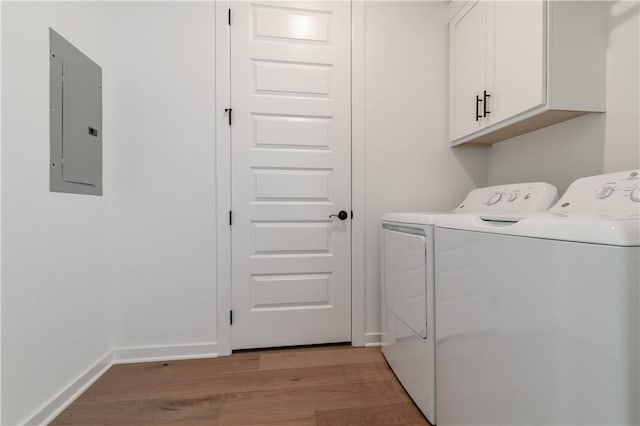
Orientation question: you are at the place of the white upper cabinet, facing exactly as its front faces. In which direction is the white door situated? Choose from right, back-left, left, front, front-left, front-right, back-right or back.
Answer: front-right

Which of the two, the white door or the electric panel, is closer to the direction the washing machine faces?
the electric panel

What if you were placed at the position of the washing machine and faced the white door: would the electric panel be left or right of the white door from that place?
left

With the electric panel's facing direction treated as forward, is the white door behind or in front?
in front

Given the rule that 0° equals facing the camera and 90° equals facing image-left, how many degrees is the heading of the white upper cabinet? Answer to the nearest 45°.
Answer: approximately 45°

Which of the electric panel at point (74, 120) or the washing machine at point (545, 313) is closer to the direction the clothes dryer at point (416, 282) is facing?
the electric panel

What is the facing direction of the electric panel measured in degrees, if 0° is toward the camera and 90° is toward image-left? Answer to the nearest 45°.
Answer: approximately 315°

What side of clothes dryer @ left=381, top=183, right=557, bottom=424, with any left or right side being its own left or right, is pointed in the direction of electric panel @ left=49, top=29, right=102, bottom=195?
front

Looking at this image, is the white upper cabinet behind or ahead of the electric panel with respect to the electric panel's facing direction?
ahead

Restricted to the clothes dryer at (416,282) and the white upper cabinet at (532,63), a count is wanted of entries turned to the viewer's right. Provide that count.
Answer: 0
